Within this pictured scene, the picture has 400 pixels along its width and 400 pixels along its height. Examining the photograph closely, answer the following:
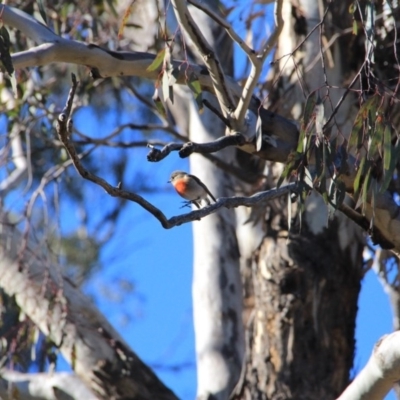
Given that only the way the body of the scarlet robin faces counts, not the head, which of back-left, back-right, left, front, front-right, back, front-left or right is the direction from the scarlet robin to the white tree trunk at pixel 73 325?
front-right

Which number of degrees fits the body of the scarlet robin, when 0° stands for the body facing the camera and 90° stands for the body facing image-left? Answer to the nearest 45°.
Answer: approximately 90°

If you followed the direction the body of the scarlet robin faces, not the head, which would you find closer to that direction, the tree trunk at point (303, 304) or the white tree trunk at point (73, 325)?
the white tree trunk
